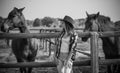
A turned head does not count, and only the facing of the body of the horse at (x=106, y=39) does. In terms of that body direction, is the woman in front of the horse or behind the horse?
in front

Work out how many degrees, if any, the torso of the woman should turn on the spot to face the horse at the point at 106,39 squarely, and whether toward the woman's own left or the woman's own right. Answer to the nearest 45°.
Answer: approximately 180°

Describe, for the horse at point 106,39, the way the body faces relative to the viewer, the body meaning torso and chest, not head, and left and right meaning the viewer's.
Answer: facing the viewer and to the left of the viewer

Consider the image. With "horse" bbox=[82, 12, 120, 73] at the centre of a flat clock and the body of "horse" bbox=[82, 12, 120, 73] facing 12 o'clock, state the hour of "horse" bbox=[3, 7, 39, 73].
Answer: "horse" bbox=[3, 7, 39, 73] is roughly at 1 o'clock from "horse" bbox=[82, 12, 120, 73].

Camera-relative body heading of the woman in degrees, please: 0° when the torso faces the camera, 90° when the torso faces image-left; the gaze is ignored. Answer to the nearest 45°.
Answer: approximately 45°

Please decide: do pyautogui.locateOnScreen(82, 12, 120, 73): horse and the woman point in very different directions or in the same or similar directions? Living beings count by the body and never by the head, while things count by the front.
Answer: same or similar directions

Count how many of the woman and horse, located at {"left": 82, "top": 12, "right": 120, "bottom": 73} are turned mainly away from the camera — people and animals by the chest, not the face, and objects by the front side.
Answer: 0

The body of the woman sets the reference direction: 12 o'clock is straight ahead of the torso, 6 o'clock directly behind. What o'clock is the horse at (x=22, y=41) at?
The horse is roughly at 3 o'clock from the woman.

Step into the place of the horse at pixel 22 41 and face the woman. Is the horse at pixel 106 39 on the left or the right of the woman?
left

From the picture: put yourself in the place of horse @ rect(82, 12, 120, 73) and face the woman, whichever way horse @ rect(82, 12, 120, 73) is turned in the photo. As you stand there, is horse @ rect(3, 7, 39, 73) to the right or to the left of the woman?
right
